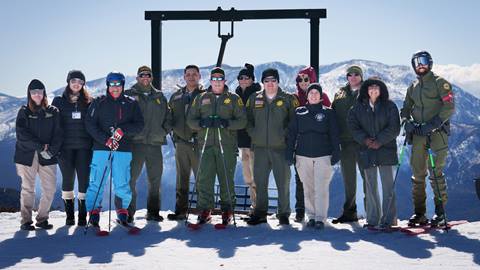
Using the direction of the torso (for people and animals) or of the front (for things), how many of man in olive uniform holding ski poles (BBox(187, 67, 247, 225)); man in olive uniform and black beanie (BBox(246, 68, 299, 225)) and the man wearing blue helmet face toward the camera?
3

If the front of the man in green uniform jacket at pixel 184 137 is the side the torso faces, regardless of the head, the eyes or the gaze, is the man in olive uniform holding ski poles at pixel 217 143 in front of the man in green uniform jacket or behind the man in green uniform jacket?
in front

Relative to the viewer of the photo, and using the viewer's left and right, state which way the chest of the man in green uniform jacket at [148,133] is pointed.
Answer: facing the viewer

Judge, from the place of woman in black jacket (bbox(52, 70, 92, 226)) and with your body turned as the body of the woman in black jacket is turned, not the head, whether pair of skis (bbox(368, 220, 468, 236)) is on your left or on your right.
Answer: on your left

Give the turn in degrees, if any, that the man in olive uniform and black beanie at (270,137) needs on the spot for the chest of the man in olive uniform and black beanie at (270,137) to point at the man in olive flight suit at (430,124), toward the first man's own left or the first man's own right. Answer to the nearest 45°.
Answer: approximately 90° to the first man's own left

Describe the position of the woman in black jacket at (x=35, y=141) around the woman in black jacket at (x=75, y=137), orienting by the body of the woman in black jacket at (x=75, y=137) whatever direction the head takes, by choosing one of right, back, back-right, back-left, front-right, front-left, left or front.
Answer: right

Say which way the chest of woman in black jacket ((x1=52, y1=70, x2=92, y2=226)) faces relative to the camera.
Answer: toward the camera

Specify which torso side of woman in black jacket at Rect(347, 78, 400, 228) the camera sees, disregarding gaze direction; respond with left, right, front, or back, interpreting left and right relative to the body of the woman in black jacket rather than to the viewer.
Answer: front

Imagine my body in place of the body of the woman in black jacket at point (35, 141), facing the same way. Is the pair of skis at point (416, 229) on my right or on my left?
on my left

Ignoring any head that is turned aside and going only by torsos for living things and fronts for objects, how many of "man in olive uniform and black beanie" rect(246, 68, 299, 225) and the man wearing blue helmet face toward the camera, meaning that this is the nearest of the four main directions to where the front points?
2

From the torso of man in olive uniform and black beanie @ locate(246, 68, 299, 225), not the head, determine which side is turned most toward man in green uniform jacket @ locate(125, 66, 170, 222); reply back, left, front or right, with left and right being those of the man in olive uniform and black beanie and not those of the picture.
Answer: right

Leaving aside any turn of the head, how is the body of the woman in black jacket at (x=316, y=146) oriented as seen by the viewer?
toward the camera
